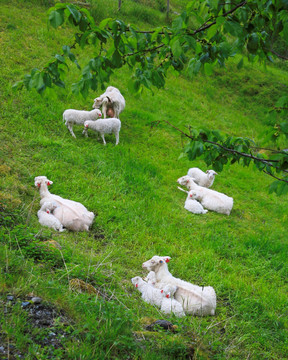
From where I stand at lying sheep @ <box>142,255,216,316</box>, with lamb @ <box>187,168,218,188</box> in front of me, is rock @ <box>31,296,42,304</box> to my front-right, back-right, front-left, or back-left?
back-left

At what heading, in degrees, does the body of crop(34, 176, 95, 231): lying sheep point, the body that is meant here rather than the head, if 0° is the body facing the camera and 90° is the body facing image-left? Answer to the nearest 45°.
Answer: approximately 135°

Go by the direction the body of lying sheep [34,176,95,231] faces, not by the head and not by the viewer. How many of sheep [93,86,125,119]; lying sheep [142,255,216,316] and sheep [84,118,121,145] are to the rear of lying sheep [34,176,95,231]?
1

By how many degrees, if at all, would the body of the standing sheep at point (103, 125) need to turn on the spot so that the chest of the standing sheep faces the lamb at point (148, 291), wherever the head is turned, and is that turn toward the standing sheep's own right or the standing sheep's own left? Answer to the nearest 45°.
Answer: approximately 90° to the standing sheep's own left

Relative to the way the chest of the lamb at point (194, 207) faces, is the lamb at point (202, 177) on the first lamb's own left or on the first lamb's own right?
on the first lamb's own right

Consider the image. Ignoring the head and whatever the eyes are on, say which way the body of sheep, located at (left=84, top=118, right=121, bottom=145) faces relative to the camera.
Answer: to the viewer's left

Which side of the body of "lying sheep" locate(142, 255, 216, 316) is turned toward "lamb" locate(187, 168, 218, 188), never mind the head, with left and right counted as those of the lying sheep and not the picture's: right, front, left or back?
right
